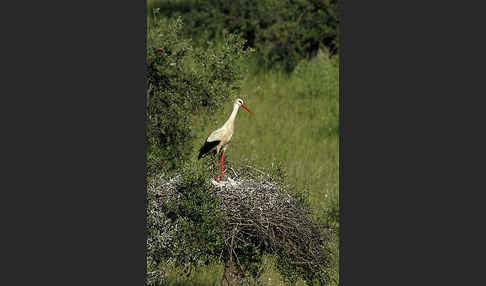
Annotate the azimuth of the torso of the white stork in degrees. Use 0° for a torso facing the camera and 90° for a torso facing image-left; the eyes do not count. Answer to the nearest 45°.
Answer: approximately 270°
